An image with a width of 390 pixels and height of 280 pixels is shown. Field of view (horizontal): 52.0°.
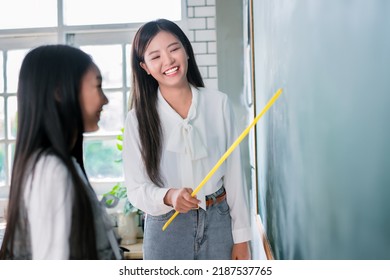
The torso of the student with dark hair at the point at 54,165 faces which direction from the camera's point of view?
to the viewer's right

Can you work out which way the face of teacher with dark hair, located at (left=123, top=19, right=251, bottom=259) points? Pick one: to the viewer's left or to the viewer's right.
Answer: to the viewer's left

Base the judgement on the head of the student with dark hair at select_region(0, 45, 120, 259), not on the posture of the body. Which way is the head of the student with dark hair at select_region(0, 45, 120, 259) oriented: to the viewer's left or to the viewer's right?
to the viewer's right
